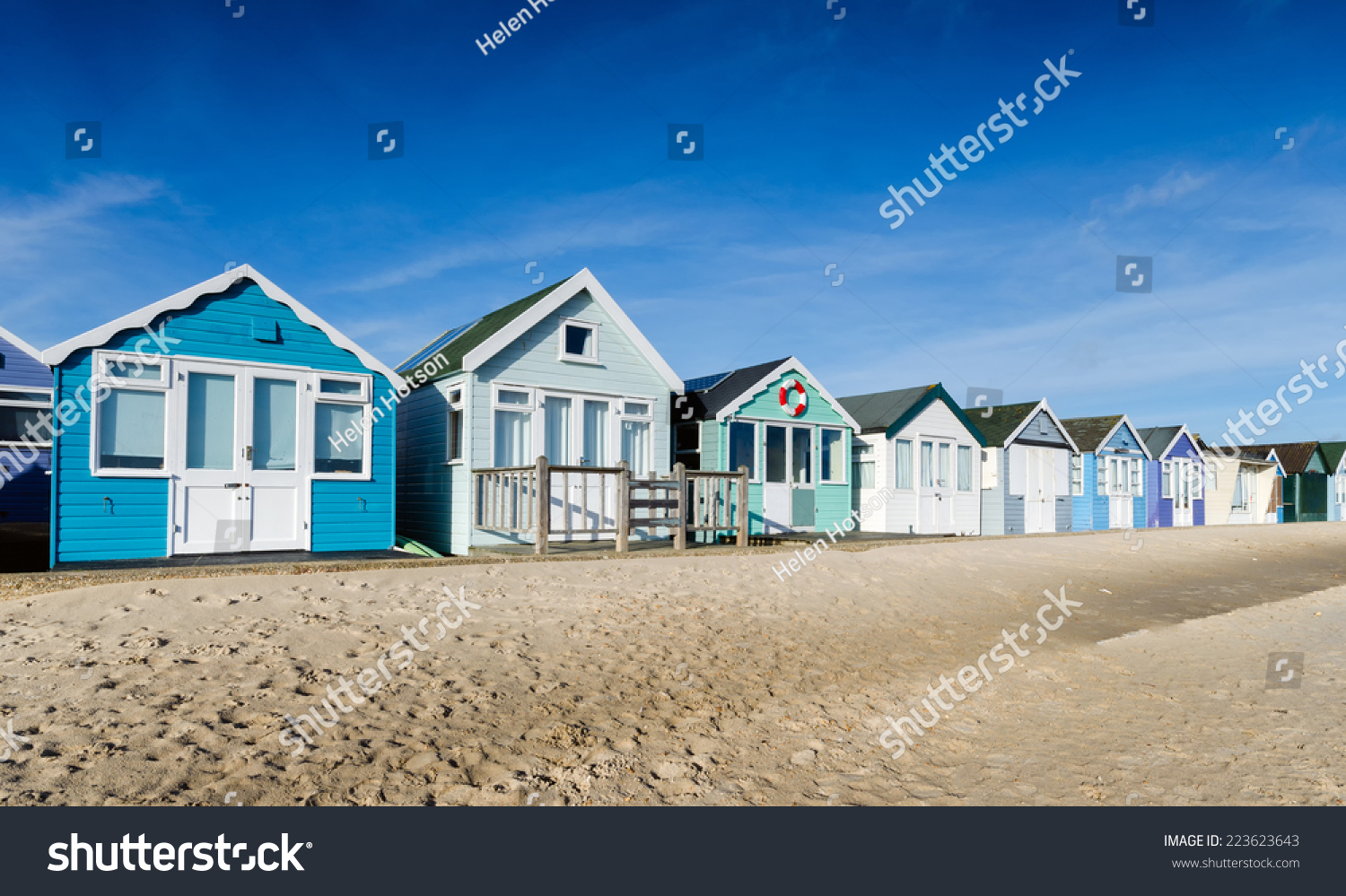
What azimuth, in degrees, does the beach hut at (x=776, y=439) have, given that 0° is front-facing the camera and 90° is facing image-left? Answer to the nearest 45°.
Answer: approximately 315°

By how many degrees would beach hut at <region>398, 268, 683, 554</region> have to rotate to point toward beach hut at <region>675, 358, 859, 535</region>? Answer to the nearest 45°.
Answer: approximately 90° to its left

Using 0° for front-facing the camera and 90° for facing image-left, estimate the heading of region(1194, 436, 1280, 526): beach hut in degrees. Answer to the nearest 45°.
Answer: approximately 315°

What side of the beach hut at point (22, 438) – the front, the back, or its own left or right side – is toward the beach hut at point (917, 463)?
left

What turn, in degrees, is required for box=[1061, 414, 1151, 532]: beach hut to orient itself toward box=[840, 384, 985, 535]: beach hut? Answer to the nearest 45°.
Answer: approximately 90° to its right

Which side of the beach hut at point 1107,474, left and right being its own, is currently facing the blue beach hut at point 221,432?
right

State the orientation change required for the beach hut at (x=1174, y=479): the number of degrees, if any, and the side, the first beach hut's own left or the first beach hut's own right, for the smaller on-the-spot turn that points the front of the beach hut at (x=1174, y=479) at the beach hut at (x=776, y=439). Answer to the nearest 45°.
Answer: approximately 45° to the first beach hut's own right

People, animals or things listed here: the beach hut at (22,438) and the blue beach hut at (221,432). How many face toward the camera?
2

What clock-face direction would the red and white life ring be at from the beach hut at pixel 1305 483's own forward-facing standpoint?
The red and white life ring is roughly at 2 o'clock from the beach hut.

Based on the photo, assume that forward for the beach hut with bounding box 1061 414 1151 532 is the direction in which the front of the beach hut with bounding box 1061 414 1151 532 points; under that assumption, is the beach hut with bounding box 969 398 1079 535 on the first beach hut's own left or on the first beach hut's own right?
on the first beach hut's own right

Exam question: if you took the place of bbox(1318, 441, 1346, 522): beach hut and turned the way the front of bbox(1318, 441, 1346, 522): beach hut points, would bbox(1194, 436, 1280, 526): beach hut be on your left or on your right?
on your right

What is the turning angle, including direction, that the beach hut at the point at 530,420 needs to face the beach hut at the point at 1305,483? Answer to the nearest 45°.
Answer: approximately 90° to its left
